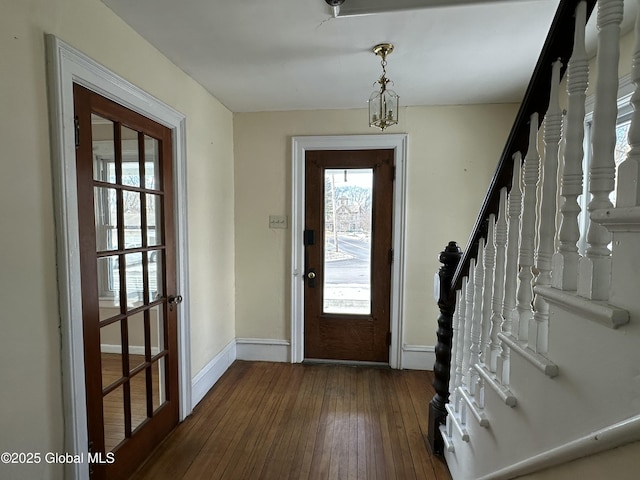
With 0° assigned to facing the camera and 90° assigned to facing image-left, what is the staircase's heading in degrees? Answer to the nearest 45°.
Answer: approximately 135°
